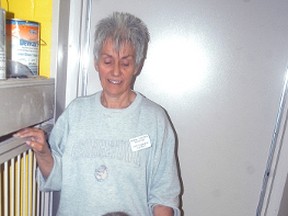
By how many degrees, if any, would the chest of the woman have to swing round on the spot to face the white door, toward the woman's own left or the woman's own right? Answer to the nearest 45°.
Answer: approximately 135° to the woman's own left

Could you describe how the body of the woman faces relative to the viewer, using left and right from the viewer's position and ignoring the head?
facing the viewer

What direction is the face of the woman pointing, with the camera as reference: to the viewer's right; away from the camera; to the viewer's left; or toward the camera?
toward the camera
